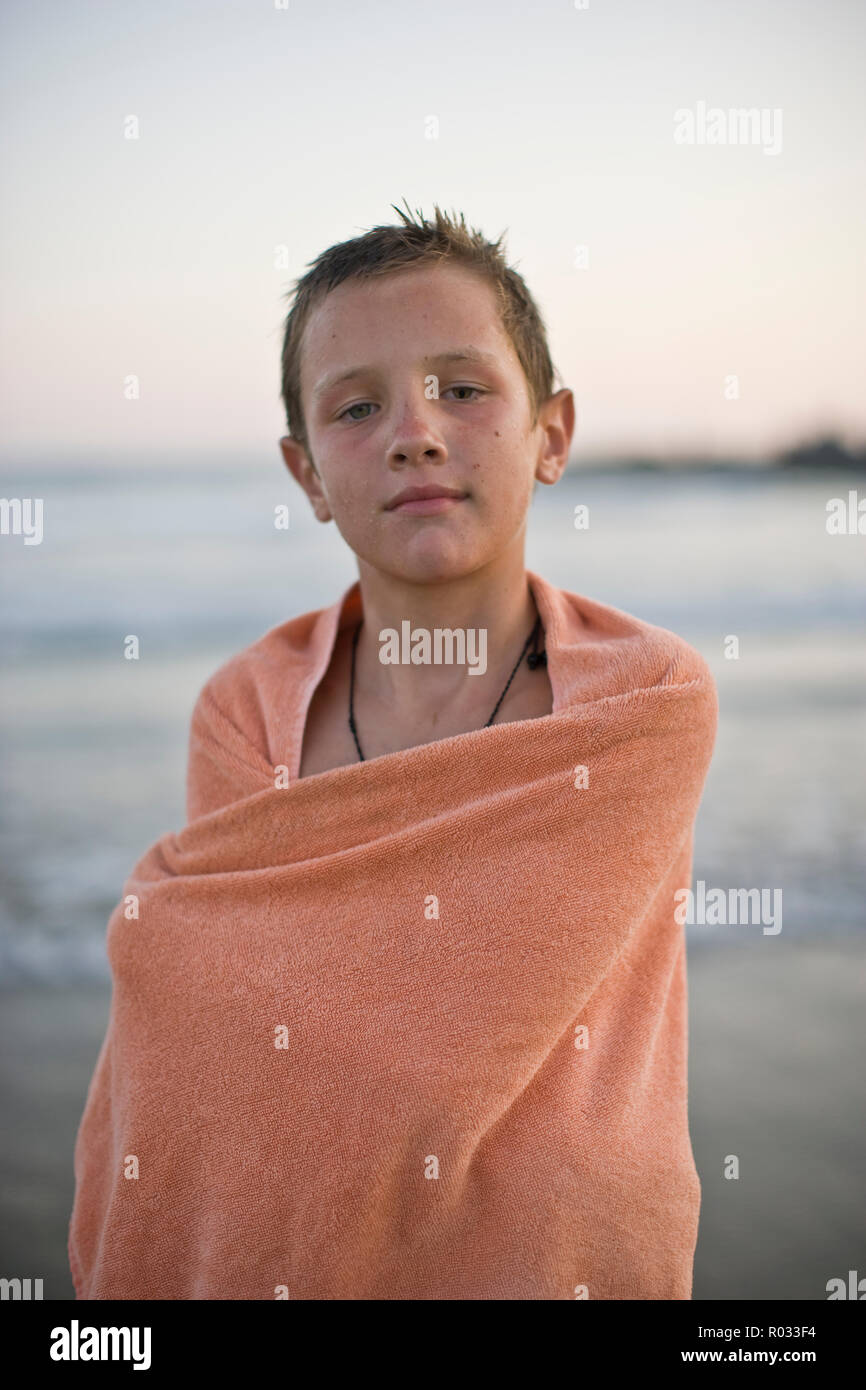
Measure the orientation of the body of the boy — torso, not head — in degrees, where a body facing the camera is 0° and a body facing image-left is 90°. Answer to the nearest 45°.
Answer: approximately 0°
